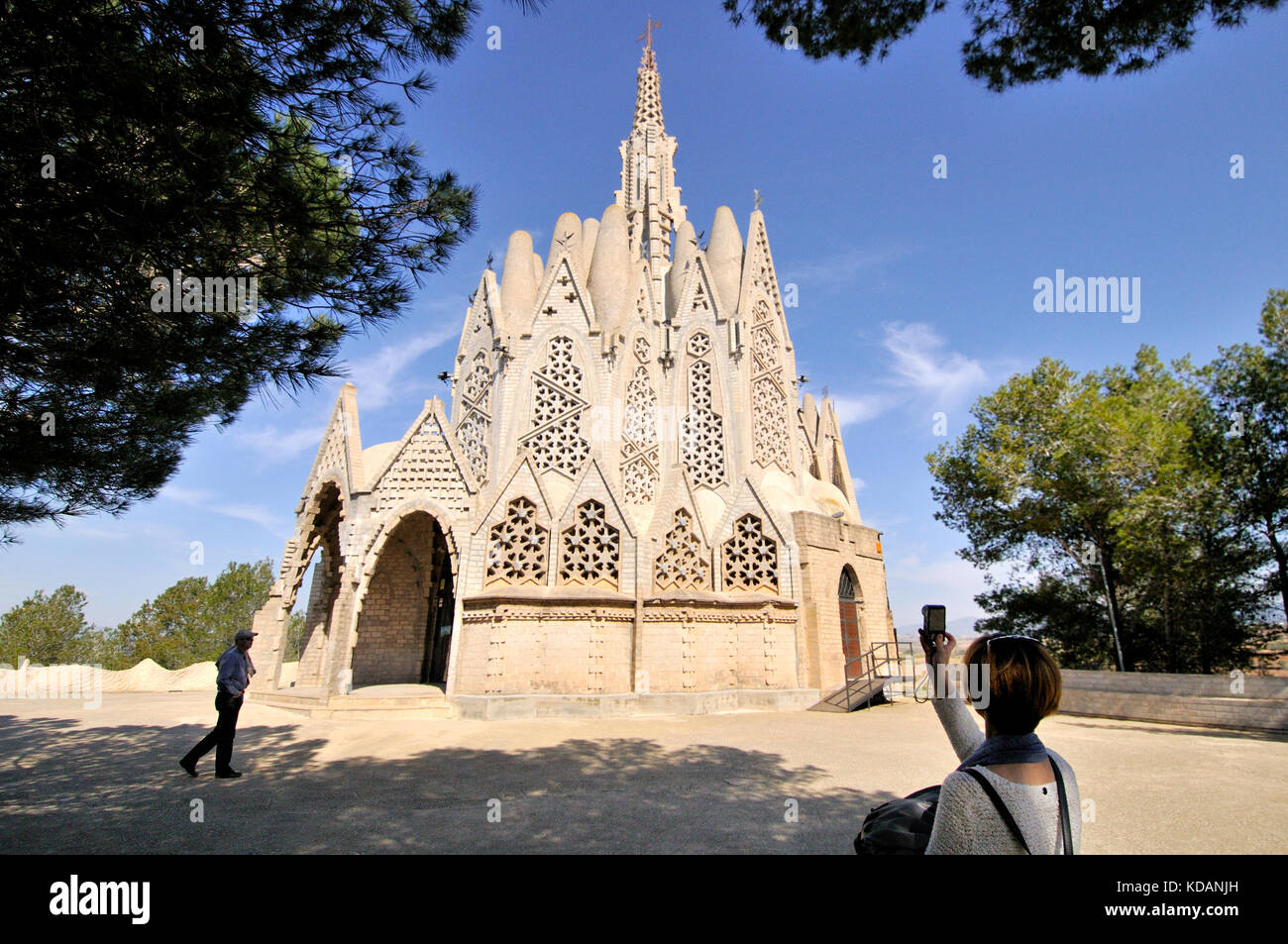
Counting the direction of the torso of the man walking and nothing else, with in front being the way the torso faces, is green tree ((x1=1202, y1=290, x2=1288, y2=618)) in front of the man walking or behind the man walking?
in front

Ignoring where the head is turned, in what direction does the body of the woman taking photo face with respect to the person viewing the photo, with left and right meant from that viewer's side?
facing away from the viewer and to the left of the viewer

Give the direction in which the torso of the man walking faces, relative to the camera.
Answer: to the viewer's right

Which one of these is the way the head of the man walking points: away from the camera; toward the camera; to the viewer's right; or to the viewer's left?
to the viewer's right

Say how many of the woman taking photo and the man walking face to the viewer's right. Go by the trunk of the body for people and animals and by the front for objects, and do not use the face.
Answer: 1

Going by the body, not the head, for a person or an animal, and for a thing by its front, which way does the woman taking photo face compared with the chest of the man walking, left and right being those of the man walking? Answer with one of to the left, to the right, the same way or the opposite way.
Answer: to the left

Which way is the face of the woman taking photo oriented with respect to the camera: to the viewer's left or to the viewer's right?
to the viewer's left

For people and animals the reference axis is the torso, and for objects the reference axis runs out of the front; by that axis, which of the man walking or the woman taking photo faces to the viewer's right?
the man walking

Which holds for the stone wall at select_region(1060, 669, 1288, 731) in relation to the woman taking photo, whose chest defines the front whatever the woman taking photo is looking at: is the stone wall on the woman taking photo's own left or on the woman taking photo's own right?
on the woman taking photo's own right

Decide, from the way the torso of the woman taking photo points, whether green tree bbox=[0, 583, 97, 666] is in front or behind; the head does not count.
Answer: in front
